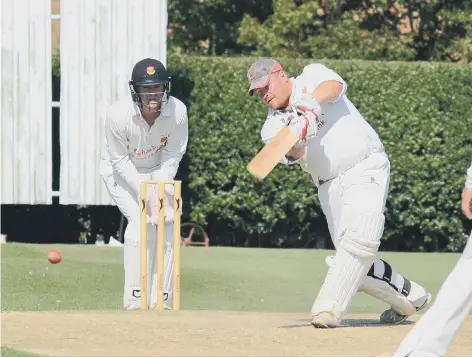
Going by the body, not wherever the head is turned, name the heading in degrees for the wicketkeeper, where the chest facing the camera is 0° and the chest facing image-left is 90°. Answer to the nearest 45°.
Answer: approximately 0°

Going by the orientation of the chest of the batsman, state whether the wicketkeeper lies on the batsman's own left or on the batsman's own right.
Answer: on the batsman's own right

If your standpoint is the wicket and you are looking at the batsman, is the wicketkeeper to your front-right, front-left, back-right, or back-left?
back-left

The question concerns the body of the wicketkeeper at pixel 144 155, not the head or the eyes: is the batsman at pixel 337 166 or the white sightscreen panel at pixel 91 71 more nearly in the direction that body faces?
the batsman

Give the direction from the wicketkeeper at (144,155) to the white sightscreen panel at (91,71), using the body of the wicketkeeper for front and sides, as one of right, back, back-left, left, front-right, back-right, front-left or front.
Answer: back

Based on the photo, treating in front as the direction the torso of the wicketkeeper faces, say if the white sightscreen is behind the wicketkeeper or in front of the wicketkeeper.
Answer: behind
